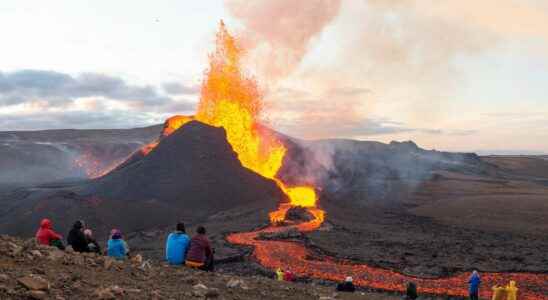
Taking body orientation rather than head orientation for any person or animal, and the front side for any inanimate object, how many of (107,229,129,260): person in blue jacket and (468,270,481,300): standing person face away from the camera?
2

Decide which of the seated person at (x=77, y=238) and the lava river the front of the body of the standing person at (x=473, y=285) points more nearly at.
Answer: the lava river

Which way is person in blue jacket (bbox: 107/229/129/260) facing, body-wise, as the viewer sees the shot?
away from the camera

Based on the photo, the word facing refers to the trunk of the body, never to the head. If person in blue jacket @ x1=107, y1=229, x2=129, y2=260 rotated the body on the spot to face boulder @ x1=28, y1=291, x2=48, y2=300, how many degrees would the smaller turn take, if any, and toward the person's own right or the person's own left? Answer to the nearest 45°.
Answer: approximately 180°

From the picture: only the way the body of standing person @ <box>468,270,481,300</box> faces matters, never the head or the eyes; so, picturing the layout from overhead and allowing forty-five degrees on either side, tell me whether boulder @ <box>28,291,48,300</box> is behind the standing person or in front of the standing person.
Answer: behind

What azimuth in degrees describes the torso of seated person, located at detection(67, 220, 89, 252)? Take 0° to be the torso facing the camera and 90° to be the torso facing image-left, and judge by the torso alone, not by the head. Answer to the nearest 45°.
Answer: approximately 225°

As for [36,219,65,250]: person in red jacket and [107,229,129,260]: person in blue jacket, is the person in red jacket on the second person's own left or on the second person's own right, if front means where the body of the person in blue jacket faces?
on the second person's own left

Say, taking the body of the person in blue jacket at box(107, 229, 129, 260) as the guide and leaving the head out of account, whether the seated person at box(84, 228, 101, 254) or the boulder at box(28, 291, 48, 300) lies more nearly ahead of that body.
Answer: the seated person

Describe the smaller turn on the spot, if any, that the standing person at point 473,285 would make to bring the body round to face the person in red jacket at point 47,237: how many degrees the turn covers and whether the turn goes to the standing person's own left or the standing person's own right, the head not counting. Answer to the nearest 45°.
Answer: approximately 135° to the standing person's own left

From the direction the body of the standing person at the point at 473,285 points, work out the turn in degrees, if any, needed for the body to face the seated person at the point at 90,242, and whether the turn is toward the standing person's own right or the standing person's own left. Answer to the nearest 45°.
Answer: approximately 135° to the standing person's own left

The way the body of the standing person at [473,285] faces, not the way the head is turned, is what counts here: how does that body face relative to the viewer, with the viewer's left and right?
facing away from the viewer
